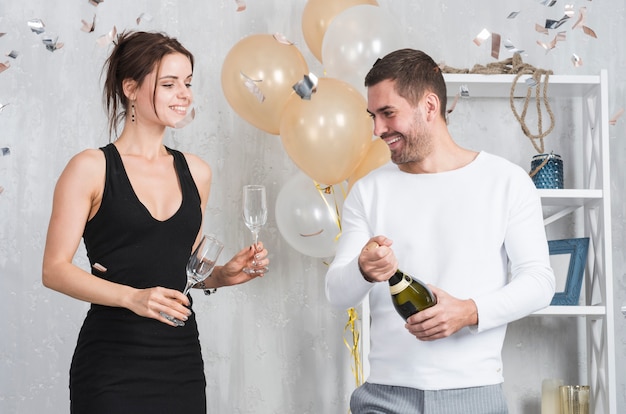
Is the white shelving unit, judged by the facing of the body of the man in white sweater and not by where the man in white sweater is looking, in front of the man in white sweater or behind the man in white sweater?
behind

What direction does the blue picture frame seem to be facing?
toward the camera

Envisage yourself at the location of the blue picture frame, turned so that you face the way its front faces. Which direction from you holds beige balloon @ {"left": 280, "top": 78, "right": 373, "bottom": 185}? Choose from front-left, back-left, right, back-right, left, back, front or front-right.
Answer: front-right

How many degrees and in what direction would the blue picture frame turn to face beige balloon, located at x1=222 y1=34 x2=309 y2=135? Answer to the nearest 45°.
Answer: approximately 45° to its right

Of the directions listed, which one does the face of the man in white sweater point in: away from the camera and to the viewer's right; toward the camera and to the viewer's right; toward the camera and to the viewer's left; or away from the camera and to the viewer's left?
toward the camera and to the viewer's left

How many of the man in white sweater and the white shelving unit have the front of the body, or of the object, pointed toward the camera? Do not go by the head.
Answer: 2

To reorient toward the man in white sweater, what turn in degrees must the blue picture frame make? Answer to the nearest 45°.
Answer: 0° — it already faces them

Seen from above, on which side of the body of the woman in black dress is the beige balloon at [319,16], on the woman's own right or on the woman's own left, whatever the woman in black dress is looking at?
on the woman's own left

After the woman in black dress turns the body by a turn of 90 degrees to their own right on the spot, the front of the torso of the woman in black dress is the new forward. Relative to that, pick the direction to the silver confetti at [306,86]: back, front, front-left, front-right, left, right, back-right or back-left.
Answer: back

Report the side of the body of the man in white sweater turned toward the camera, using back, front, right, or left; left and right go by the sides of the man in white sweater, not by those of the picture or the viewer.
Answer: front
